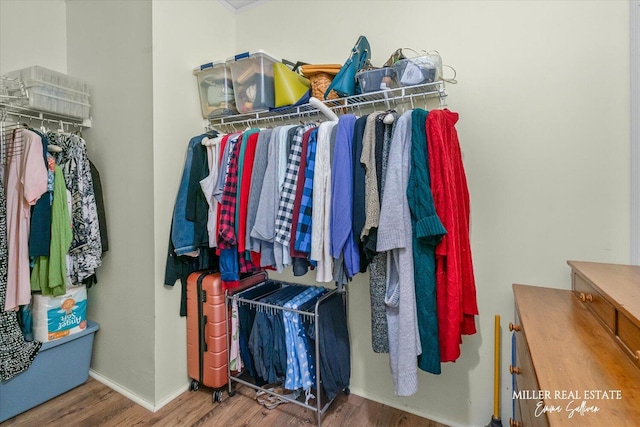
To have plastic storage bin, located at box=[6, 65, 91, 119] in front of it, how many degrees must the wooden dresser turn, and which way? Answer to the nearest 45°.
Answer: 0° — it already faces it

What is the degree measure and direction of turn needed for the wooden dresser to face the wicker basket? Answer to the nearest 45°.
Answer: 0° — it already faces it

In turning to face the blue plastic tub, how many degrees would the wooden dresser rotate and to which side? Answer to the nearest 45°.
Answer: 0° — it already faces it

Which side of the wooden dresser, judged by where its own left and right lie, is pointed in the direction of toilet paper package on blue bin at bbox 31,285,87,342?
front

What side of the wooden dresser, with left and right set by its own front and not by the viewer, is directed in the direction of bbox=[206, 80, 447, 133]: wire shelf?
front

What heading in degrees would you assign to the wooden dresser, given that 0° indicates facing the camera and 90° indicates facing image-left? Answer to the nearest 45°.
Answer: approximately 90°

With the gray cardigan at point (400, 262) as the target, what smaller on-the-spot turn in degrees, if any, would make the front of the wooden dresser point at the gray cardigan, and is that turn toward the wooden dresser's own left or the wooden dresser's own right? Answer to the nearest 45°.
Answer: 0° — it already faces it

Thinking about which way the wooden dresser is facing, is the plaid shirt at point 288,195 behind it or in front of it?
in front

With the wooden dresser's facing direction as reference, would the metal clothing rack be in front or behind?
in front
